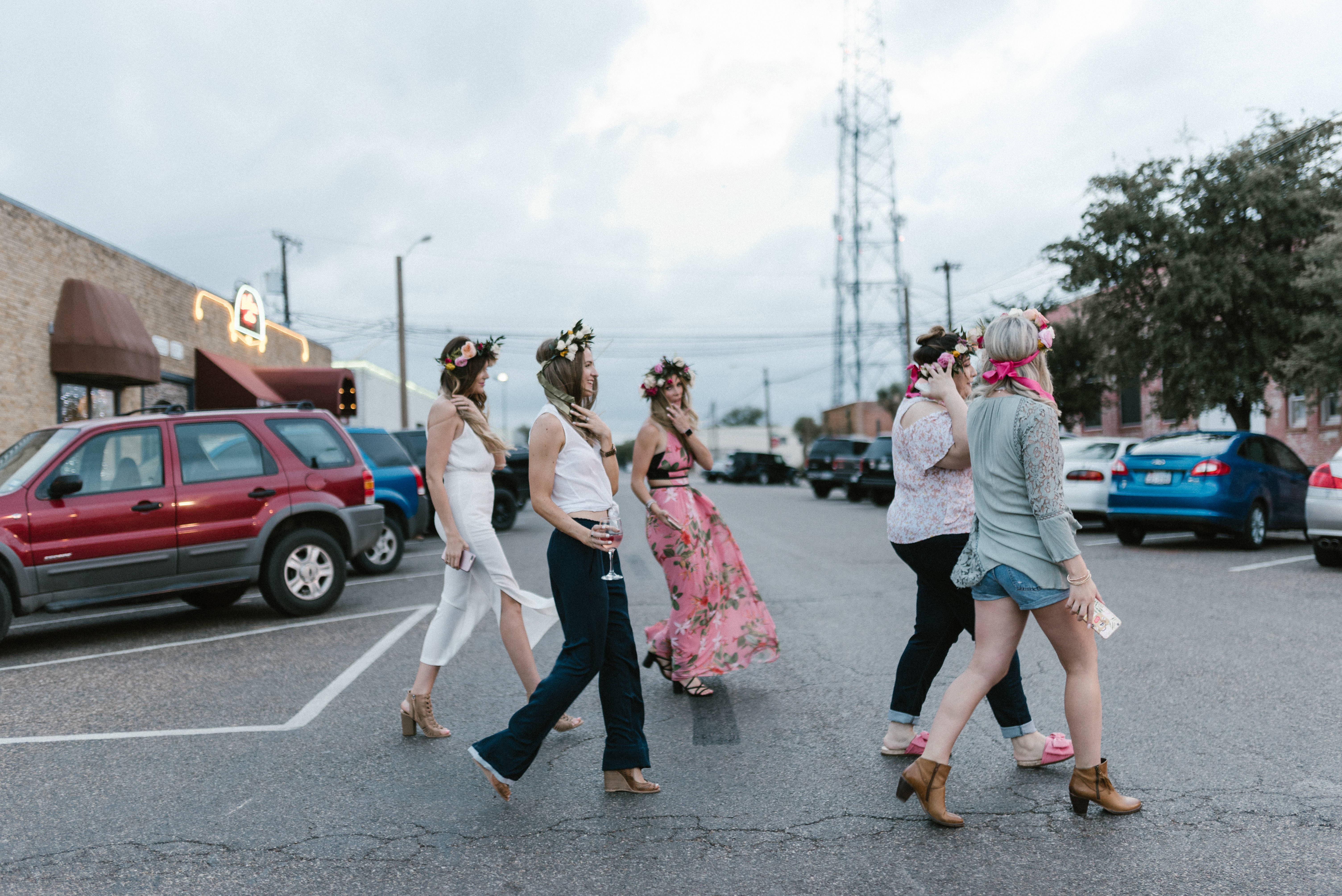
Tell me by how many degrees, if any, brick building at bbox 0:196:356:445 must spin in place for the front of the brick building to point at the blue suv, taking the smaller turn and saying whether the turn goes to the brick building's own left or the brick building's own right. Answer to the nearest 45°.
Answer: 0° — it already faces it

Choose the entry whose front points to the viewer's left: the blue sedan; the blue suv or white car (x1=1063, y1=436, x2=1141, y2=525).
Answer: the blue suv

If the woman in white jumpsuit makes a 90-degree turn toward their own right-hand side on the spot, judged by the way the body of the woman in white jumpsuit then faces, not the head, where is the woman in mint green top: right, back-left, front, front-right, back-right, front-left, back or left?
front-left

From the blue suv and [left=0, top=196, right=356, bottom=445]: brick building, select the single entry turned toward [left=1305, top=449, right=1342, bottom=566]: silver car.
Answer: the brick building

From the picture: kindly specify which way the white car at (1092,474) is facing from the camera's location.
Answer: facing away from the viewer and to the right of the viewer

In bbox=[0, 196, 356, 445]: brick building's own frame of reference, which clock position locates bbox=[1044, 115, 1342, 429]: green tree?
The green tree is roughly at 11 o'clock from the brick building.

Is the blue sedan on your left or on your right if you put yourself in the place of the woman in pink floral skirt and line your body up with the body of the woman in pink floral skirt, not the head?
on your left

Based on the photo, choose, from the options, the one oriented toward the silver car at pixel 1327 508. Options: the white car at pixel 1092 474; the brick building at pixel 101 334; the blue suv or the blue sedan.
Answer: the brick building

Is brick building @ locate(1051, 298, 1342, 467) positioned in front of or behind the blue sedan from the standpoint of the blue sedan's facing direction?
in front

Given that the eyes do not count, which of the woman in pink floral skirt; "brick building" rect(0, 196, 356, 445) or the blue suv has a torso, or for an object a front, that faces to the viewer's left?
the blue suv
